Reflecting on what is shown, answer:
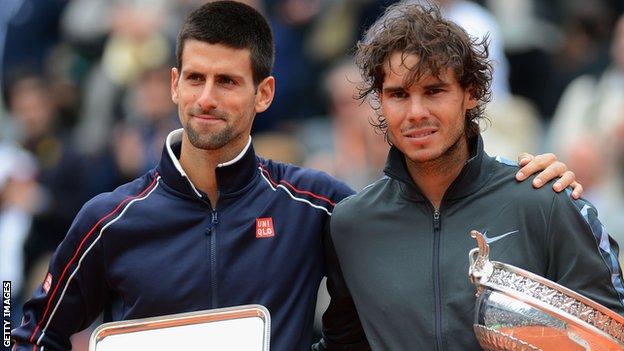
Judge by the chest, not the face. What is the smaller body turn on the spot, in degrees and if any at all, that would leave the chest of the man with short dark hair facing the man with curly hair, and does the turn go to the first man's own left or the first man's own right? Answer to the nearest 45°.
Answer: approximately 90° to the first man's own left

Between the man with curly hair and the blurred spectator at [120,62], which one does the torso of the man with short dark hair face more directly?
the man with curly hair

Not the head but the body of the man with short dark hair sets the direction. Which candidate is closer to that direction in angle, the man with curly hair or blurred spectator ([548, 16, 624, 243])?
the man with curly hair

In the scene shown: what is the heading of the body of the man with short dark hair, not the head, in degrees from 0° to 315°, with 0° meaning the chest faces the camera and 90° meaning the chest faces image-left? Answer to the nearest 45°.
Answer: approximately 0°

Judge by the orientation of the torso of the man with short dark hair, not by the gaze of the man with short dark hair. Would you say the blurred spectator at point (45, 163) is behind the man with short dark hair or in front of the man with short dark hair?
behind

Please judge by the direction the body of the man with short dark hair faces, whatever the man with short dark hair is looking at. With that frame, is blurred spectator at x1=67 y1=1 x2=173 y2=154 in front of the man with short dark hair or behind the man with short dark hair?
behind

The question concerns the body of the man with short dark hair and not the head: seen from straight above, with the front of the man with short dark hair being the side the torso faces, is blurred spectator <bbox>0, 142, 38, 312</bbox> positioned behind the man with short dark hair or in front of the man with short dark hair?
behind

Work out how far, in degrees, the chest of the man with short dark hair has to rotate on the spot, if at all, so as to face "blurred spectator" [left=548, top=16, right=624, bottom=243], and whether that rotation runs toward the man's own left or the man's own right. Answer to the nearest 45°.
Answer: approximately 135° to the man's own left

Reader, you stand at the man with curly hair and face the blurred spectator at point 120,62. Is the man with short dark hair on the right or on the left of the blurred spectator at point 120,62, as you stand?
left
